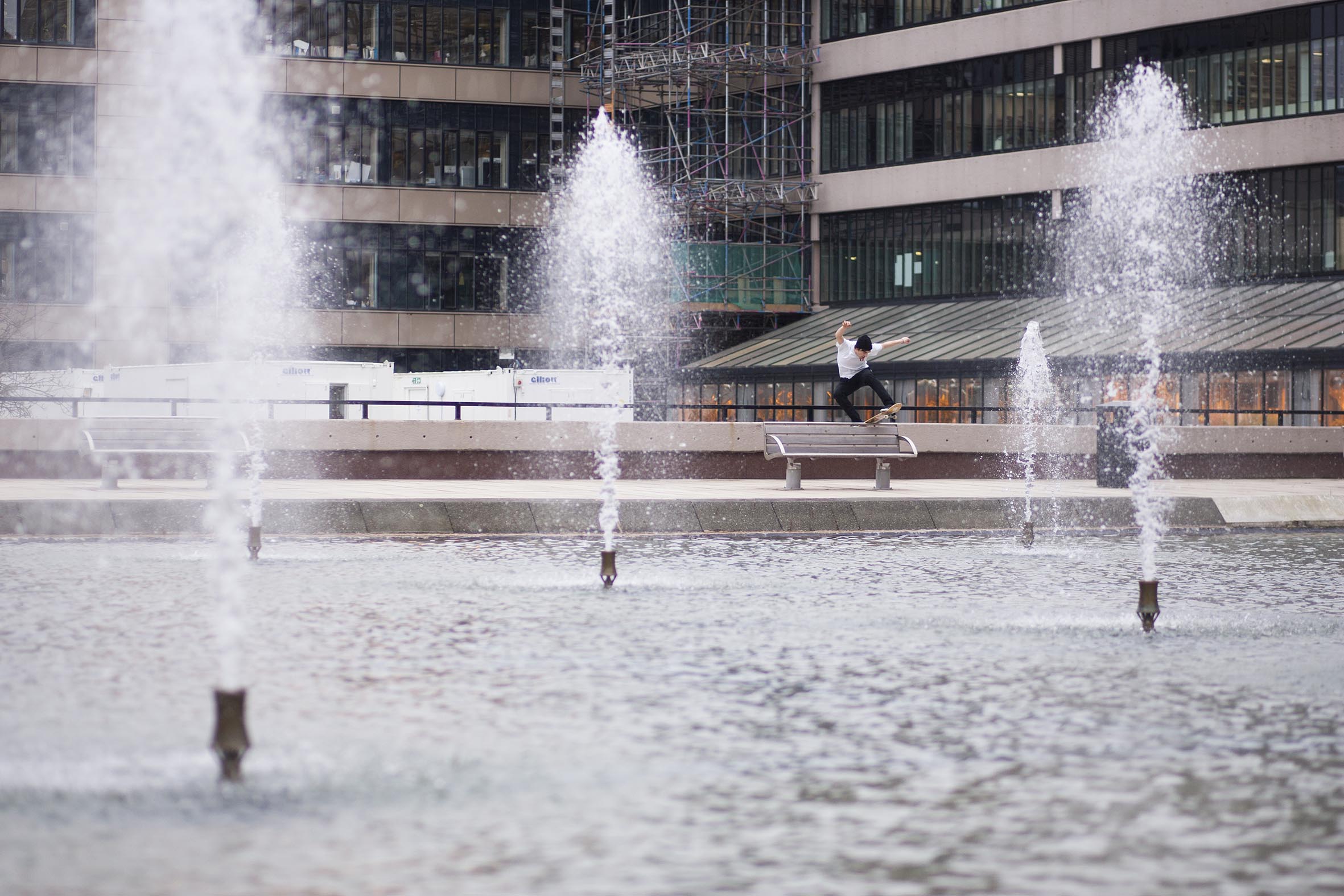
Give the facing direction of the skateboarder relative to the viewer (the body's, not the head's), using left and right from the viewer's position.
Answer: facing the viewer and to the right of the viewer

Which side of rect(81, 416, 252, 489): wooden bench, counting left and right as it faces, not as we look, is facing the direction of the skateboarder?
left

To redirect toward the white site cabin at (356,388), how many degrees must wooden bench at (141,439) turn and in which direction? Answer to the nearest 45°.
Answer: approximately 180°

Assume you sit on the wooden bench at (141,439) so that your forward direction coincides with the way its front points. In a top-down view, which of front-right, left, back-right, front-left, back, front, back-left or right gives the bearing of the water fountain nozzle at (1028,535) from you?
front-left

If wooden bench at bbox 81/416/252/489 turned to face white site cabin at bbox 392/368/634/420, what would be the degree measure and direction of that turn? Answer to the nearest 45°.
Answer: approximately 135° to its left

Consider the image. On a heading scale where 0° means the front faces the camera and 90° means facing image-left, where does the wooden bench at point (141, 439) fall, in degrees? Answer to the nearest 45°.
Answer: approximately 0°

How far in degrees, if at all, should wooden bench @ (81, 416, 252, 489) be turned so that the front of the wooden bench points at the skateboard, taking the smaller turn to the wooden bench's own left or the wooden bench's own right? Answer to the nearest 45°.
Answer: approximately 90° to the wooden bench's own left

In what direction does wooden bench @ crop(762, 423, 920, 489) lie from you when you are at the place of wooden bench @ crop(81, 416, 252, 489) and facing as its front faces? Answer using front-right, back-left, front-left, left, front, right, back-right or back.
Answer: left
